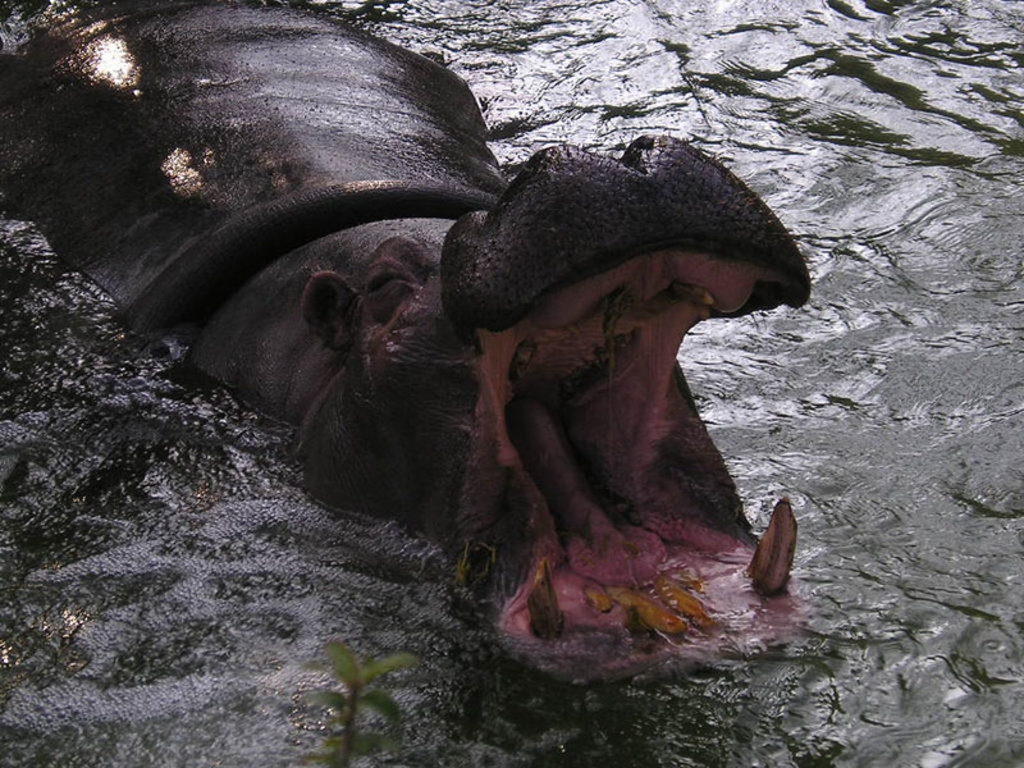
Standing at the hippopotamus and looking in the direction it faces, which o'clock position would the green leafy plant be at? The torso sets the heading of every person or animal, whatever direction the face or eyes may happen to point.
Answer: The green leafy plant is roughly at 2 o'clock from the hippopotamus.
